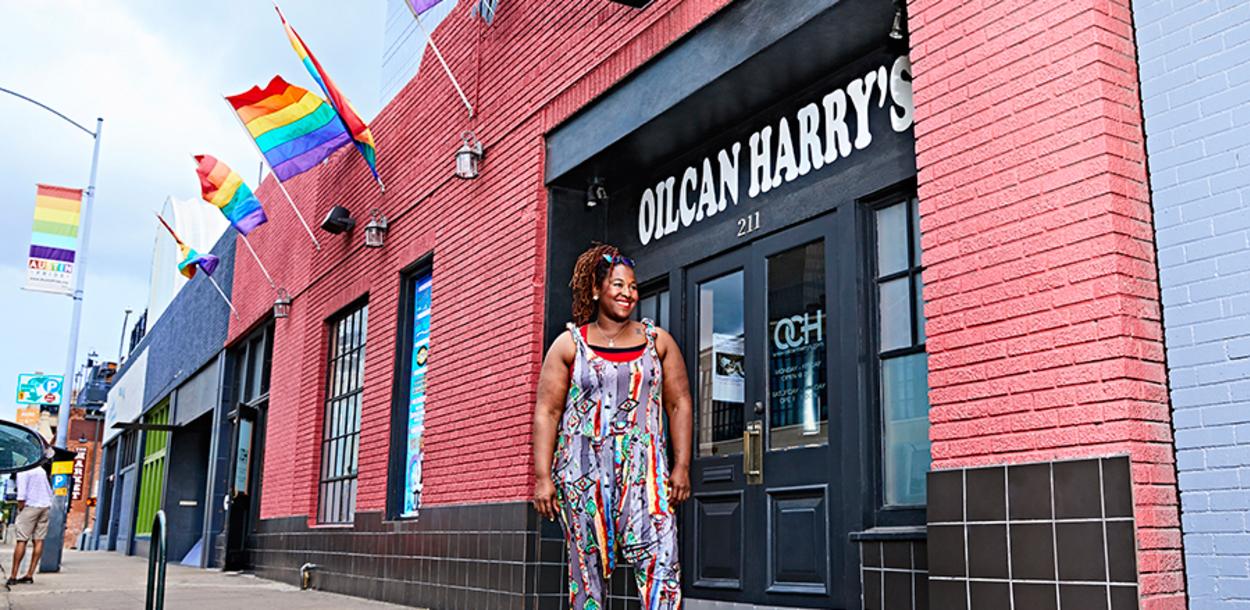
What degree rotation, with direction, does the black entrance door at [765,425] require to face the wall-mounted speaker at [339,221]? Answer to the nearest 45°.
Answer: approximately 90° to its right

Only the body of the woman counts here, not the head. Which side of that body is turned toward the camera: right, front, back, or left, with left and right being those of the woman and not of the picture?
front

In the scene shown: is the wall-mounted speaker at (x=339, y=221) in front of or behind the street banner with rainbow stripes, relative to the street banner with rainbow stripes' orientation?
in front

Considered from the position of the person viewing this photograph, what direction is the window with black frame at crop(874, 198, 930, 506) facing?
facing the viewer and to the left of the viewer

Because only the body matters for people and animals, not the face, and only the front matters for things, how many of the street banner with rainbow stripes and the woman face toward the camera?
2

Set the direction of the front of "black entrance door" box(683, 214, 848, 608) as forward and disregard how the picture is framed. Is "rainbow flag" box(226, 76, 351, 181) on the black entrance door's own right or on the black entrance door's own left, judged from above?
on the black entrance door's own right

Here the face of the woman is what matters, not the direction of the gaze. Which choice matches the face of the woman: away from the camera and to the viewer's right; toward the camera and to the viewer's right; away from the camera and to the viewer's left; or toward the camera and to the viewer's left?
toward the camera and to the viewer's right

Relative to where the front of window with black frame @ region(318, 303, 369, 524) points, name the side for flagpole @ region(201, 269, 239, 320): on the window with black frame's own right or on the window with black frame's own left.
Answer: on the window with black frame's own right

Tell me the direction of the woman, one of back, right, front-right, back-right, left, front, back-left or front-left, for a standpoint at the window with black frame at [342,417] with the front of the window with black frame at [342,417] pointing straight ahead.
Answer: front-left

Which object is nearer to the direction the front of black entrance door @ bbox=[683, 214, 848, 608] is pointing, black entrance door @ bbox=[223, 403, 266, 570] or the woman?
the woman

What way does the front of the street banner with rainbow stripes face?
toward the camera

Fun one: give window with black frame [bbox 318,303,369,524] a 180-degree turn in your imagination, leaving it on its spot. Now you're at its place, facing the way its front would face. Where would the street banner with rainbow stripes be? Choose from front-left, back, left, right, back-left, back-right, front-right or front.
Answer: left

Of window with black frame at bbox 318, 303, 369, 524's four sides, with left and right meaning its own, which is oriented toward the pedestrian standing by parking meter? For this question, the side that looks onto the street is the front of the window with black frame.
right

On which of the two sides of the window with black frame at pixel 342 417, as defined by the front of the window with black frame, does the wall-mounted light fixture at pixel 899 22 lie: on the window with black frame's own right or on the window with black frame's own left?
on the window with black frame's own left

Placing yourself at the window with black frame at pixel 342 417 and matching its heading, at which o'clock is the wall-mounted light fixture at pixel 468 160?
The wall-mounted light fixture is roughly at 10 o'clock from the window with black frame.
